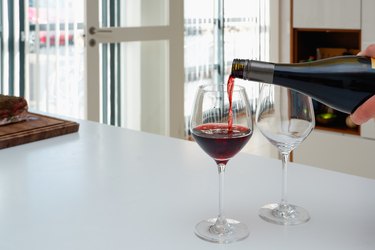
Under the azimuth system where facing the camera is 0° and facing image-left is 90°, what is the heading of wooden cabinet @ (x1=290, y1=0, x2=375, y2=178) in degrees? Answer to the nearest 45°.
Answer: approximately 0°

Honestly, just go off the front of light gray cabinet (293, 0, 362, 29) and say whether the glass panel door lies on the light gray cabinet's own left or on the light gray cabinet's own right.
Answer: on the light gray cabinet's own right

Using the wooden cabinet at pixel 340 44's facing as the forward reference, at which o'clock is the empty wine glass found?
The empty wine glass is roughly at 12 o'clock from the wooden cabinet.

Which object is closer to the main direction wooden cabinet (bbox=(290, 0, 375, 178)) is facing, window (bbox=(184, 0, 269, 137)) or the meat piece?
the meat piece

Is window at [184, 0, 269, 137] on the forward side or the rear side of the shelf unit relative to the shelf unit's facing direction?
on the rear side

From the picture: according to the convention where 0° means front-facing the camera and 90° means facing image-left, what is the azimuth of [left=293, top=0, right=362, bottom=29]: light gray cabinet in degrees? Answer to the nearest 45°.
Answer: approximately 0°
